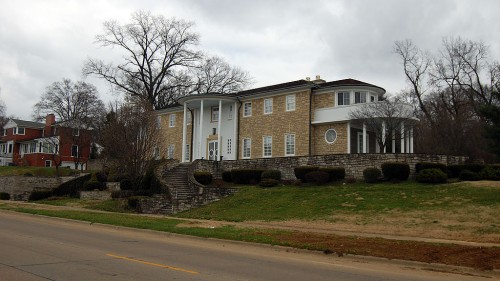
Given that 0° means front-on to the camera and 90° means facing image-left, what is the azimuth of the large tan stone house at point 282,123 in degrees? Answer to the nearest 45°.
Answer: approximately 45°

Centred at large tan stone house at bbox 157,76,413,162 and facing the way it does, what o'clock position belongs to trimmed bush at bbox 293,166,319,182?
The trimmed bush is roughly at 10 o'clock from the large tan stone house.

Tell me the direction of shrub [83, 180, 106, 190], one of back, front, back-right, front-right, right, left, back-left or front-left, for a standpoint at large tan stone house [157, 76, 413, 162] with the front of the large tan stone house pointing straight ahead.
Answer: front-right

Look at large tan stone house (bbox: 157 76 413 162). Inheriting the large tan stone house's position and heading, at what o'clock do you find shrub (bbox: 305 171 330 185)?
The shrub is roughly at 10 o'clock from the large tan stone house.

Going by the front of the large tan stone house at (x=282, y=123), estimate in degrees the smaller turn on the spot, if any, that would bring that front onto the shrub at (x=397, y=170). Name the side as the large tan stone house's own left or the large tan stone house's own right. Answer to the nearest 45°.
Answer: approximately 90° to the large tan stone house's own left

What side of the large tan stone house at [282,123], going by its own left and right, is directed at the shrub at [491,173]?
left

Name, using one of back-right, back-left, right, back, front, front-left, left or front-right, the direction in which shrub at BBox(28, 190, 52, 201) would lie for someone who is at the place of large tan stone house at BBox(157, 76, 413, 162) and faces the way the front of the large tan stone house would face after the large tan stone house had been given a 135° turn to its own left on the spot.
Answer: back

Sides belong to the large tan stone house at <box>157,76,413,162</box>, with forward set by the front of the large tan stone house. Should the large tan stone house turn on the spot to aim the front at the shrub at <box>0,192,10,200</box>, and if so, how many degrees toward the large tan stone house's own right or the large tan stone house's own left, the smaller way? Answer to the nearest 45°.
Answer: approximately 45° to the large tan stone house's own right

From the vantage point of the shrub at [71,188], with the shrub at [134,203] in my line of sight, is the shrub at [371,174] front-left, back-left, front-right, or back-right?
front-left

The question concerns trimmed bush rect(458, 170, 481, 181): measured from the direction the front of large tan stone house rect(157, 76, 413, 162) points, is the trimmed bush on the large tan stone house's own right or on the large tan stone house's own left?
on the large tan stone house's own left

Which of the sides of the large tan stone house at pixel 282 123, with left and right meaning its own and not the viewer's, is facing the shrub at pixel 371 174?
left

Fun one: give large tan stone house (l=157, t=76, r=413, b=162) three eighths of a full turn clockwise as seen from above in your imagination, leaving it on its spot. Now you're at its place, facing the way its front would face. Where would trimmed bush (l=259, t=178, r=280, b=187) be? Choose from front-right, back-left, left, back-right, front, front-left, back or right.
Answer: back
